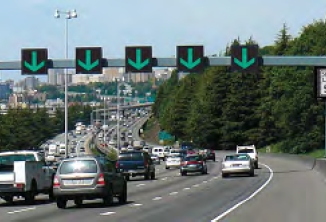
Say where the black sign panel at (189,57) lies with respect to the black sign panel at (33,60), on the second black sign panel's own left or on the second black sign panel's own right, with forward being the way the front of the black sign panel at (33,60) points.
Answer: on the second black sign panel's own left

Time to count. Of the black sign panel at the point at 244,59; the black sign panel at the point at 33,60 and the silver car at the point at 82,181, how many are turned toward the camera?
2

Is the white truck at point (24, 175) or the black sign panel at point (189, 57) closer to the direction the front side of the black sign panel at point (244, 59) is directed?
the white truck

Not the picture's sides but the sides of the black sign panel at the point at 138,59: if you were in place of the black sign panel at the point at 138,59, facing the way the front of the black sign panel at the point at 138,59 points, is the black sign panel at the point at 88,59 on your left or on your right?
on your right

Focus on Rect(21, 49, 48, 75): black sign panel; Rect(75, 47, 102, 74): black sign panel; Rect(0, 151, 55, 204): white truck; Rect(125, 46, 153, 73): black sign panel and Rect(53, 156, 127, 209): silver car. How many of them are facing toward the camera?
3

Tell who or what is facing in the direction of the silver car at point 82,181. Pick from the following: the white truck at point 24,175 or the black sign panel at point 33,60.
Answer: the black sign panel

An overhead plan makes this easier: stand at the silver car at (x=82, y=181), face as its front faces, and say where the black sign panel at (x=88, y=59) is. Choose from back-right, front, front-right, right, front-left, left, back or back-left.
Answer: front-left

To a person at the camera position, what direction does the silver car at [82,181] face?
facing away from the viewer and to the right of the viewer

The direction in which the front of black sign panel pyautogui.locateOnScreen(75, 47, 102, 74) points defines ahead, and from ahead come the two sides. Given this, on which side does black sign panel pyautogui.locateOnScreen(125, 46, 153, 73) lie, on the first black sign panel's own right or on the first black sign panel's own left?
on the first black sign panel's own left

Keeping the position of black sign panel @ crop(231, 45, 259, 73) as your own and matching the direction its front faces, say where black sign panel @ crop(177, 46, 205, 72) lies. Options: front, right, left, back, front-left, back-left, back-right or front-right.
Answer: right

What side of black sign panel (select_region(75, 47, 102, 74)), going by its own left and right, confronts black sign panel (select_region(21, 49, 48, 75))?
right

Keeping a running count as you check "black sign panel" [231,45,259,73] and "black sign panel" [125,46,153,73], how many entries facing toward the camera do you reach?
2

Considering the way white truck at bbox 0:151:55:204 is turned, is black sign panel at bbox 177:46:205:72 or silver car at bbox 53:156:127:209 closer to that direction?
the black sign panel
